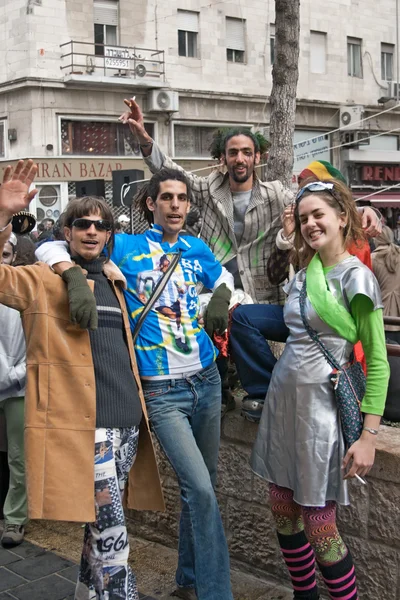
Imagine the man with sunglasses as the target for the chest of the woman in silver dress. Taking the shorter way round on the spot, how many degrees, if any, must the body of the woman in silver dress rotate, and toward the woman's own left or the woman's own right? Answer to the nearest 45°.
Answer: approximately 45° to the woman's own right

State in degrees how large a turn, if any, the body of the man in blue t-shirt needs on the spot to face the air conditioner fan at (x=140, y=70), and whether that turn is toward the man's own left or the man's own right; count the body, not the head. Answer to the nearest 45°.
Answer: approximately 180°

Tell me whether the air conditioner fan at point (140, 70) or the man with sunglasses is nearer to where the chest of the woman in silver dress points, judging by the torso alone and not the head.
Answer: the man with sunglasses

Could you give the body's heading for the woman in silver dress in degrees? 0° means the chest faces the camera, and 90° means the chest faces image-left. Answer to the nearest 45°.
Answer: approximately 45°

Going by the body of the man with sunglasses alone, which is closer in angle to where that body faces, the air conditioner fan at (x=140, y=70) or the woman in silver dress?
the woman in silver dress

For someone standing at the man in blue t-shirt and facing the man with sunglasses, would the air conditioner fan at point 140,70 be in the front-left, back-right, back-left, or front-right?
back-right

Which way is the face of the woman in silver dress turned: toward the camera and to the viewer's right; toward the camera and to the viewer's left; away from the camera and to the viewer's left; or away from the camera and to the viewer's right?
toward the camera and to the viewer's left
